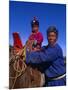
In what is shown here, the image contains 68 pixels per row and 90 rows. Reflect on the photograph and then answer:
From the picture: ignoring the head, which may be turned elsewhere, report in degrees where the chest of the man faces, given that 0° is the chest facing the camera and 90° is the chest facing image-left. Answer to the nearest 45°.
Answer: approximately 45°

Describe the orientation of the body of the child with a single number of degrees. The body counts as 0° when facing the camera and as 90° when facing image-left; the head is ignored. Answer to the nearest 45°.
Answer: approximately 45°
